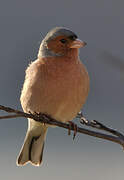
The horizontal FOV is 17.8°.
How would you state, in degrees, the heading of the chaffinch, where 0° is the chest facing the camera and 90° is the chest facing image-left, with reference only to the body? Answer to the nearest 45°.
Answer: approximately 315°
